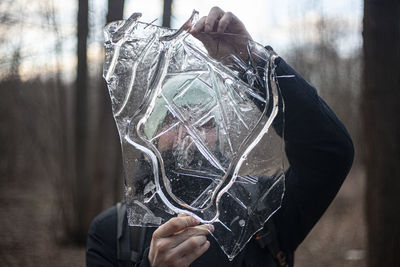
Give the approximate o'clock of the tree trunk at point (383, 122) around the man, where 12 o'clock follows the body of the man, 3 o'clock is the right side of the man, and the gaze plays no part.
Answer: The tree trunk is roughly at 7 o'clock from the man.

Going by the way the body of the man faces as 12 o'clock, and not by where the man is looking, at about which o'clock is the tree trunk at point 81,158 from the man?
The tree trunk is roughly at 5 o'clock from the man.

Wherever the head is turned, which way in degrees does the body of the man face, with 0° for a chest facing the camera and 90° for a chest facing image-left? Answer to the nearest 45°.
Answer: approximately 0°
